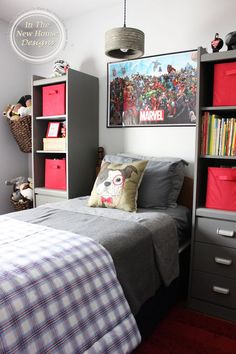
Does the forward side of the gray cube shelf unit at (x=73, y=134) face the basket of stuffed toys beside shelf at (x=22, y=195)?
no

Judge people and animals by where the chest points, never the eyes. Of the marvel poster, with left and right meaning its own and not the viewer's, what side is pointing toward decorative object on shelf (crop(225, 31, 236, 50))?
left

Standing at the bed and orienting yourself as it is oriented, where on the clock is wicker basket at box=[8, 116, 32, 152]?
The wicker basket is roughly at 4 o'clock from the bed.

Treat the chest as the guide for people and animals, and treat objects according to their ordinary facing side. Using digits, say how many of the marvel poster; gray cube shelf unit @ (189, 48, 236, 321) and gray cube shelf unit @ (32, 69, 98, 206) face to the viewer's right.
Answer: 0

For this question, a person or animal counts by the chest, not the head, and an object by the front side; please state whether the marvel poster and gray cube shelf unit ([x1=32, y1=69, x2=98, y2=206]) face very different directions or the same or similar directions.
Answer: same or similar directions

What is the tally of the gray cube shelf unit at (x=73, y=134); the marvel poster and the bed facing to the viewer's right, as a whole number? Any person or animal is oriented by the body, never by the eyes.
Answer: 0

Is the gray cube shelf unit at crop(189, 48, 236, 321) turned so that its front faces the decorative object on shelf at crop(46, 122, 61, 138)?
no

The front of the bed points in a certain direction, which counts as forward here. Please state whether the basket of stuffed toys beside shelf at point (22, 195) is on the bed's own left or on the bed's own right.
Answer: on the bed's own right

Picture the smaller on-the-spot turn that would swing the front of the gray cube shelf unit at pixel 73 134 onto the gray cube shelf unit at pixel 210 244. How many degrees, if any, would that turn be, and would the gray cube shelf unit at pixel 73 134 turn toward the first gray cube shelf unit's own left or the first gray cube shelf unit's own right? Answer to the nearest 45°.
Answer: approximately 90° to the first gray cube shelf unit's own left

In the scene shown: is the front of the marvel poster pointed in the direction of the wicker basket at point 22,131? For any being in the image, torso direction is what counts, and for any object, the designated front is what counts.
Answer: no

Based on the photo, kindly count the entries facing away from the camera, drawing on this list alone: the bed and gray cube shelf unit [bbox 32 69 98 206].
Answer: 0

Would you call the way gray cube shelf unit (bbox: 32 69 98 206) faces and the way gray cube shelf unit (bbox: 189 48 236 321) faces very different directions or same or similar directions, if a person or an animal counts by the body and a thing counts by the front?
same or similar directions

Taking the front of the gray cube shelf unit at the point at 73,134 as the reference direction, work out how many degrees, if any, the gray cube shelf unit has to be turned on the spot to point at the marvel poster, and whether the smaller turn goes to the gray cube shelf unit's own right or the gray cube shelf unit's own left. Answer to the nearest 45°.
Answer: approximately 90° to the gray cube shelf unit's own left

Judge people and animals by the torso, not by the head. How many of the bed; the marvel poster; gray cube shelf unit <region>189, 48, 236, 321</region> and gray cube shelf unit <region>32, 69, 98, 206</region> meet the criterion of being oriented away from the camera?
0

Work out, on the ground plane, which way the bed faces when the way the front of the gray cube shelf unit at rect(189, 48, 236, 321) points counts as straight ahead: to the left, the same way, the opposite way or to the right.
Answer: the same way

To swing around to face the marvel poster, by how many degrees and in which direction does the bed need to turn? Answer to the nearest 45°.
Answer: approximately 135° to its right

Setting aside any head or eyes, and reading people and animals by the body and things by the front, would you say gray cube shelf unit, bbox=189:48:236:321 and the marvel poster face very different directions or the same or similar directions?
same or similar directions

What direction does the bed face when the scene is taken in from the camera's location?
facing the viewer and to the left of the viewer

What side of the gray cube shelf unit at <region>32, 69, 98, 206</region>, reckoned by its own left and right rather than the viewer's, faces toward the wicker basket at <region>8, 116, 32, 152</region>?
right

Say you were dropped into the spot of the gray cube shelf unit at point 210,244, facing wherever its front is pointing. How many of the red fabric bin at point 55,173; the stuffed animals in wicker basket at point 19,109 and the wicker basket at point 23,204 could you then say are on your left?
0
